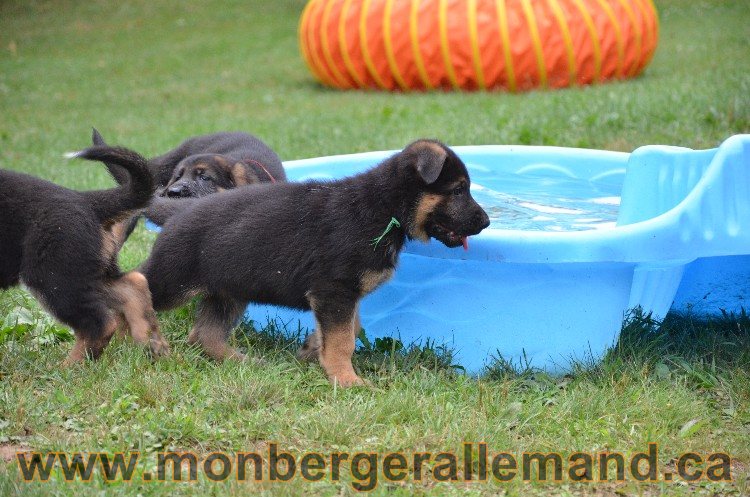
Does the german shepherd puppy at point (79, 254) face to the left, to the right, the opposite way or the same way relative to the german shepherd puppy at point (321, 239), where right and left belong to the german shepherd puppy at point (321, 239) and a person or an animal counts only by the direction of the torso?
the opposite way

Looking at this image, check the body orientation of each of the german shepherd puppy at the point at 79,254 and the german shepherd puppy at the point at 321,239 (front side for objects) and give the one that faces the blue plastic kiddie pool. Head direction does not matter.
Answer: the german shepherd puppy at the point at 321,239

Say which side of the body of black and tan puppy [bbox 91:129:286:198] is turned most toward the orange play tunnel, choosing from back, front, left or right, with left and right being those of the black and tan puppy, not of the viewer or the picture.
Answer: back

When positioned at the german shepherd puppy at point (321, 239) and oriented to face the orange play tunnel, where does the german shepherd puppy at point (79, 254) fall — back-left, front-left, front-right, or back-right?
back-left

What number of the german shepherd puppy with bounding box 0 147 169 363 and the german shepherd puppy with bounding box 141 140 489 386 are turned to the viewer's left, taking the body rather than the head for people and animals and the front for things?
1

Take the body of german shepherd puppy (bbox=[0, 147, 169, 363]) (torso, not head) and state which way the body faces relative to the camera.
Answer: to the viewer's left

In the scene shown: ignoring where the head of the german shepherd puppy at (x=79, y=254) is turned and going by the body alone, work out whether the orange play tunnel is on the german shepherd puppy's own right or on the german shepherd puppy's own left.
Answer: on the german shepherd puppy's own right

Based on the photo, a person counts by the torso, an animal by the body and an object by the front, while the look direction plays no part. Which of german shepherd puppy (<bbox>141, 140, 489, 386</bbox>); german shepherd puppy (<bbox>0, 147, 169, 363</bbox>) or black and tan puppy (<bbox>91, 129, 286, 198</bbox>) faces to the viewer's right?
german shepherd puppy (<bbox>141, 140, 489, 386</bbox>)

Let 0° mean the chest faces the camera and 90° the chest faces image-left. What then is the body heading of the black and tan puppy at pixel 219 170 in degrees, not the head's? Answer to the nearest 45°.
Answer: approximately 45°

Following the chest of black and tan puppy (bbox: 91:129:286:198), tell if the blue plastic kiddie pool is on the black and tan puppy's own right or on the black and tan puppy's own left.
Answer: on the black and tan puppy's own left

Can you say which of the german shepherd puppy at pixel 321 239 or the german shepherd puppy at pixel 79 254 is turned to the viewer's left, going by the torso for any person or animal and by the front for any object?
the german shepherd puppy at pixel 79 254

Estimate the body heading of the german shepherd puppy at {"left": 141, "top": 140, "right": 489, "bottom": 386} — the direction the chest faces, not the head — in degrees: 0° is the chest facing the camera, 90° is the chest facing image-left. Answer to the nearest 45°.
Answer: approximately 270°

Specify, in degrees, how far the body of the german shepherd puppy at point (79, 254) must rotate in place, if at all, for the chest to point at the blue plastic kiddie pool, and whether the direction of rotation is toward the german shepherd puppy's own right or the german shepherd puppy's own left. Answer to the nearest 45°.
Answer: approximately 180°

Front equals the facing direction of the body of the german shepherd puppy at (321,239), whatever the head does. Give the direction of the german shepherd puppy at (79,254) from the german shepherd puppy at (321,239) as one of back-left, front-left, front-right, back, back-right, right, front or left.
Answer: back

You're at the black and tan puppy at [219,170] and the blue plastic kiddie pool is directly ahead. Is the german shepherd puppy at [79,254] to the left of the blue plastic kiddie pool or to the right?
right
